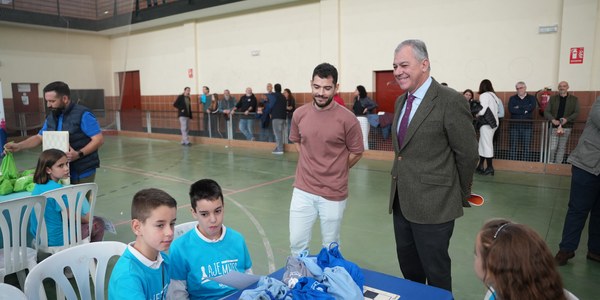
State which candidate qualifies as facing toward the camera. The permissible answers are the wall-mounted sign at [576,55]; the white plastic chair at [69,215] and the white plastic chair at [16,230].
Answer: the wall-mounted sign

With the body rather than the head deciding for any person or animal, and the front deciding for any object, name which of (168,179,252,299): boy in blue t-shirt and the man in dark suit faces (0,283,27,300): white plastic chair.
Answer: the man in dark suit

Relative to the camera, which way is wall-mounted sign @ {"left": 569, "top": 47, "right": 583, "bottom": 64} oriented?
toward the camera

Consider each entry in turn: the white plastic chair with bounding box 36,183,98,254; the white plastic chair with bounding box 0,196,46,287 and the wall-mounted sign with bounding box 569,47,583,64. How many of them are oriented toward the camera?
1

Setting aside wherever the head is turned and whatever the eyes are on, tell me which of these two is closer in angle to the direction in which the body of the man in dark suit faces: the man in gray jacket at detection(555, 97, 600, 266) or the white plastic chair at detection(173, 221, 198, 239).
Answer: the white plastic chair

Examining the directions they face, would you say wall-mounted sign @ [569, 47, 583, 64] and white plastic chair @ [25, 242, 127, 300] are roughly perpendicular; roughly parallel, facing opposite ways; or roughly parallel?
roughly perpendicular

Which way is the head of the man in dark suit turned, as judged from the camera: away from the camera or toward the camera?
toward the camera

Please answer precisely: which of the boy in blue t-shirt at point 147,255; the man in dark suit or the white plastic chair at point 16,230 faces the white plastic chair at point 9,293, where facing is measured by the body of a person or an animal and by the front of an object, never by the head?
the man in dark suit

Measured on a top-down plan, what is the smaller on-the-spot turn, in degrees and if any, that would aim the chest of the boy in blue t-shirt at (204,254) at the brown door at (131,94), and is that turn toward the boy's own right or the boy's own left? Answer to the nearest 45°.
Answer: approximately 135° to the boy's own left
